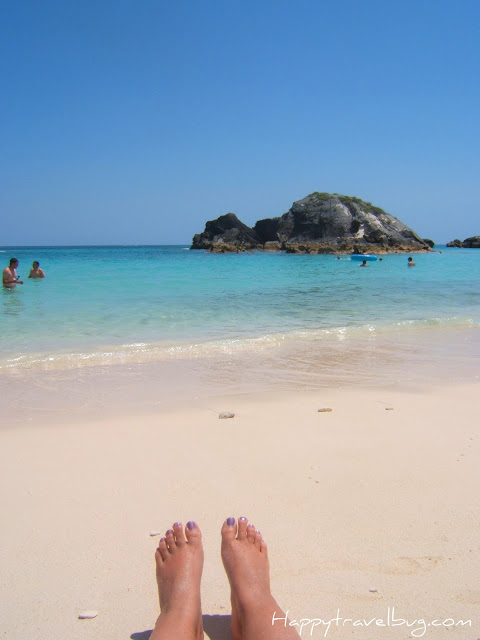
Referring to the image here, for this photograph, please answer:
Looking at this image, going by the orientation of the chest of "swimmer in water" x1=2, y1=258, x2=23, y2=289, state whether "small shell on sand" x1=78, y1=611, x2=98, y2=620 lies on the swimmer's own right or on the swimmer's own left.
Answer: on the swimmer's own right
